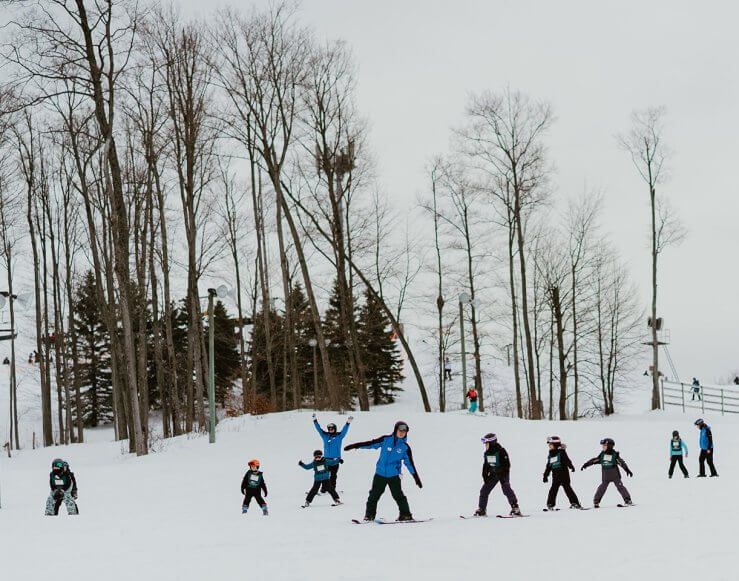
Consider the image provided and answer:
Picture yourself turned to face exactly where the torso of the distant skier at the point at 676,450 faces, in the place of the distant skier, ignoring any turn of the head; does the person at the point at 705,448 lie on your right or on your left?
on your left

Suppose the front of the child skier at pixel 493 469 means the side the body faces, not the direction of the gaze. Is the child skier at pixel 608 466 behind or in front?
behind

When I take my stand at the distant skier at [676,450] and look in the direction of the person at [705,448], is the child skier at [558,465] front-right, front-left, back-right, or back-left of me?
back-right

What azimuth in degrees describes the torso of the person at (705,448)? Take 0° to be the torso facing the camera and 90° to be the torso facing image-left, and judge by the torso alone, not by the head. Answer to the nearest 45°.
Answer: approximately 45°

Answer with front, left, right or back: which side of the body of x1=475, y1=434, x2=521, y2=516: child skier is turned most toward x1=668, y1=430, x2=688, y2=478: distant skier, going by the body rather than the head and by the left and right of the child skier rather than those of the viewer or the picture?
back

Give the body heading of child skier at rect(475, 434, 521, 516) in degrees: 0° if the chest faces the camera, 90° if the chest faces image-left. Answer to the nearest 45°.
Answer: approximately 45°

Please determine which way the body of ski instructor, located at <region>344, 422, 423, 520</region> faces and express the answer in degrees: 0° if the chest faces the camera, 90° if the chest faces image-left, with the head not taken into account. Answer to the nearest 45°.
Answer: approximately 0°

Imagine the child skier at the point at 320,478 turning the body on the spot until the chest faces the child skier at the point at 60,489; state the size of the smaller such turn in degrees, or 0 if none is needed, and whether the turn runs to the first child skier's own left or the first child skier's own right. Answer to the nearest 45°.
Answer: approximately 90° to the first child skier's own right
